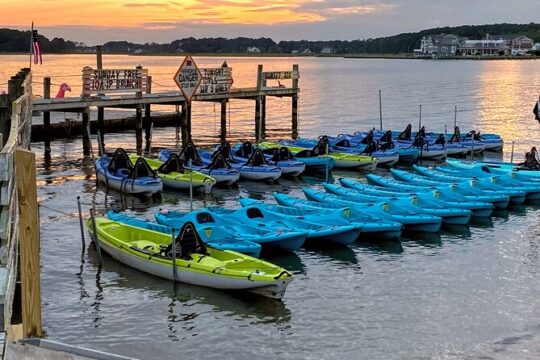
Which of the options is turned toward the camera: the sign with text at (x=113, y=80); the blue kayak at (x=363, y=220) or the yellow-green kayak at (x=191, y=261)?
the sign with text

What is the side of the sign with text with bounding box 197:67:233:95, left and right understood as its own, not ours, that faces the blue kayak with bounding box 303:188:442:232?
front

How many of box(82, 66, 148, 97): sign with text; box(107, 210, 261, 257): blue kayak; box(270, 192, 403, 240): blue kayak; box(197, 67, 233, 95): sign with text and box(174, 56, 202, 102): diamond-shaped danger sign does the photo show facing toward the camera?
3

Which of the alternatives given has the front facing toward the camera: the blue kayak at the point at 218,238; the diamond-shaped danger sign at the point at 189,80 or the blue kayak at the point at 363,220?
the diamond-shaped danger sign

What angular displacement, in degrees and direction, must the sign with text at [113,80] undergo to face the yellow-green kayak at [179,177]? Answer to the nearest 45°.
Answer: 0° — it already faces it

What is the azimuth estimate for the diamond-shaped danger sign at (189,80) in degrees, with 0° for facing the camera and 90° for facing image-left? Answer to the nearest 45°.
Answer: approximately 0°

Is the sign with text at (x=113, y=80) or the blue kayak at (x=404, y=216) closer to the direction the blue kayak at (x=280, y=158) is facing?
the blue kayak
